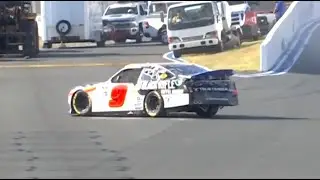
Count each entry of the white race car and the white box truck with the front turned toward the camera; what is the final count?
1

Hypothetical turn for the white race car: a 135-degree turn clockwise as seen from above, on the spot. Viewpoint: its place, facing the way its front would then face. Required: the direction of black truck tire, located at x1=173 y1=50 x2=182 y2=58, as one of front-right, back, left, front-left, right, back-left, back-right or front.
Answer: left

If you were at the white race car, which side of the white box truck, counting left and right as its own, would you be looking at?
front

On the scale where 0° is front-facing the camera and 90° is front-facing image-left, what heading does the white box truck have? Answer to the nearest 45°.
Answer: approximately 0°

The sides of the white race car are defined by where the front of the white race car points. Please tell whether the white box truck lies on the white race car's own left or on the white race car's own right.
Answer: on the white race car's own right

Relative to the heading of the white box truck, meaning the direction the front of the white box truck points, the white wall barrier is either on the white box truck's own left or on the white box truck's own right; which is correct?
on the white box truck's own left

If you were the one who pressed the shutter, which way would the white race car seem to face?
facing away from the viewer and to the left of the viewer
